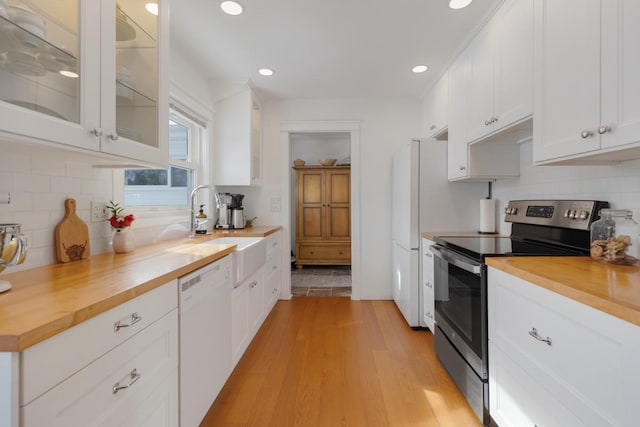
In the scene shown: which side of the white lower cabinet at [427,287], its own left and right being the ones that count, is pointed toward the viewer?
left

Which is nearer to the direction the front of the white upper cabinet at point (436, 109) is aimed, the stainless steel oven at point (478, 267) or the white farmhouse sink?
the white farmhouse sink

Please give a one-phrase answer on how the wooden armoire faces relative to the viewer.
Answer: facing the viewer

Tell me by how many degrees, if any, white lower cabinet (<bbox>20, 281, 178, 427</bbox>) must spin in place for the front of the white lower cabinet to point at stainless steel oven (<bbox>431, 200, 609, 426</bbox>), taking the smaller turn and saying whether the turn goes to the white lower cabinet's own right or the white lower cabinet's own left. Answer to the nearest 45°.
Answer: approximately 45° to the white lower cabinet's own left

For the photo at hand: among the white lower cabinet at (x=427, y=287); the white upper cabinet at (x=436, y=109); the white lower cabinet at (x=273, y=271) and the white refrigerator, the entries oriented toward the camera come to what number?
0

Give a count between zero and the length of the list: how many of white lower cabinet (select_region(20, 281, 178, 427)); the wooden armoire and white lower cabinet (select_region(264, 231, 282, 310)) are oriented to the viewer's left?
0

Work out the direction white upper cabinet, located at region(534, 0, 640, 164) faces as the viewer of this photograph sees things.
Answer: facing the viewer and to the left of the viewer

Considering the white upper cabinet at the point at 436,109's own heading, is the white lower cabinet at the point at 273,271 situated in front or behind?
in front

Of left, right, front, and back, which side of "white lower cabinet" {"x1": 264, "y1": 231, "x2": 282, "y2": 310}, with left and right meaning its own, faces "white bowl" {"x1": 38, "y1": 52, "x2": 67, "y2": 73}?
right

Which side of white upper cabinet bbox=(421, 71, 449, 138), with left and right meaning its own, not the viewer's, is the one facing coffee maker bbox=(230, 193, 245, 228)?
front

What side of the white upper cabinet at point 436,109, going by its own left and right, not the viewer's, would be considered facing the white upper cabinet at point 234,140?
front

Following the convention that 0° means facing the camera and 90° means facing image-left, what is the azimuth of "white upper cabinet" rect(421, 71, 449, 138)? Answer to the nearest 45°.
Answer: approximately 90°

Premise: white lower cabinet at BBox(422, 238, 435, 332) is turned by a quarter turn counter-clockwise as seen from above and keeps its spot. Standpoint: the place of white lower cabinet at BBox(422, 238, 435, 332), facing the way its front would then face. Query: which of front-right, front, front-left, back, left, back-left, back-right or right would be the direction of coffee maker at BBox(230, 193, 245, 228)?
right

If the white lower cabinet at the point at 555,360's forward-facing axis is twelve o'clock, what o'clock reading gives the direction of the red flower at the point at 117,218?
The red flower is roughly at 1 o'clock from the white lower cabinet.

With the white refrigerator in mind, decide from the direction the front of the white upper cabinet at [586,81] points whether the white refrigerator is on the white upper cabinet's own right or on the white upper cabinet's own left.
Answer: on the white upper cabinet's own right
